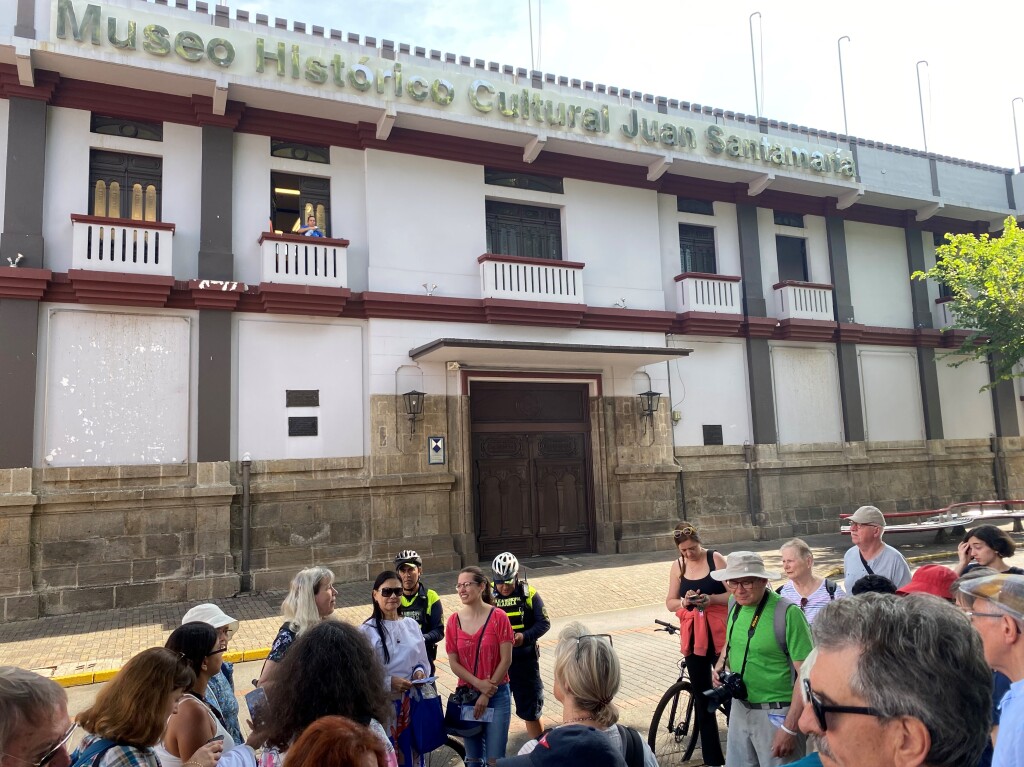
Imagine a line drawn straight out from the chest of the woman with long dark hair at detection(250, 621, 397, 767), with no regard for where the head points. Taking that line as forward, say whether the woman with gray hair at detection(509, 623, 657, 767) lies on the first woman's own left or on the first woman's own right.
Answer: on the first woman's own right

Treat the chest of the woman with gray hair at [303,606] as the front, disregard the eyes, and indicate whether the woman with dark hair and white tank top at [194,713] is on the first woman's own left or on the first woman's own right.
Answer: on the first woman's own right

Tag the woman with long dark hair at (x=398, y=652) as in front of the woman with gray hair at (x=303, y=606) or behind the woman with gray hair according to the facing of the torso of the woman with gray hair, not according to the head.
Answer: in front

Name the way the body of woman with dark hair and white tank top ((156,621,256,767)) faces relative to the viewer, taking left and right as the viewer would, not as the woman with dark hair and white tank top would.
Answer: facing to the right of the viewer

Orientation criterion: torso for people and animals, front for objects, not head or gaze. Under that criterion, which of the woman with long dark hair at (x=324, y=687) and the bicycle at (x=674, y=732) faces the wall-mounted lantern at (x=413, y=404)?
the woman with long dark hair

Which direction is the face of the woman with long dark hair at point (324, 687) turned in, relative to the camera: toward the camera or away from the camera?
away from the camera

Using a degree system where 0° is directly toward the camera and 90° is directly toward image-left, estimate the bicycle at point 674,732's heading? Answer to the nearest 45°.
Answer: approximately 45°

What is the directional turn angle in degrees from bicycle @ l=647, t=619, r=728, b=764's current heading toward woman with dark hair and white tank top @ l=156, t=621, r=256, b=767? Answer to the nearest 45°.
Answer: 0° — it already faces them

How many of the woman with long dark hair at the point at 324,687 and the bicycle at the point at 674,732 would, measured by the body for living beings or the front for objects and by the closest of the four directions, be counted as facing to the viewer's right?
0

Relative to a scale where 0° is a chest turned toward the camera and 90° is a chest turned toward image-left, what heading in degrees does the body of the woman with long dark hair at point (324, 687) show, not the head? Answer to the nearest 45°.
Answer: approximately 180°
